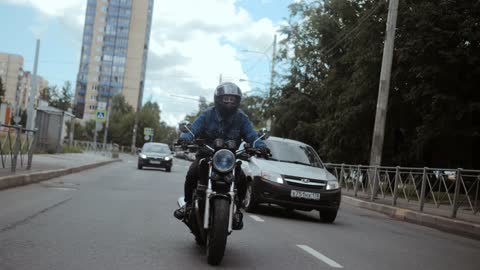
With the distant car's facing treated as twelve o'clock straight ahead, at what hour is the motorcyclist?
The motorcyclist is roughly at 12 o'clock from the distant car.

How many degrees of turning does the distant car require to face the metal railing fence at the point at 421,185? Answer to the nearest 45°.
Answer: approximately 45° to its left

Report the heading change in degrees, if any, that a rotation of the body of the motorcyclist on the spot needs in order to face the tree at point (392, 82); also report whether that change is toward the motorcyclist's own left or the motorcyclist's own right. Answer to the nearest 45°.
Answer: approximately 180°

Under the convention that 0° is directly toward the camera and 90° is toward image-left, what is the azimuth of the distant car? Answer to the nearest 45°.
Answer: approximately 0°

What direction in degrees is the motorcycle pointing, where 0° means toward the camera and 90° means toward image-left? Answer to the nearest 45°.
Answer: approximately 0°

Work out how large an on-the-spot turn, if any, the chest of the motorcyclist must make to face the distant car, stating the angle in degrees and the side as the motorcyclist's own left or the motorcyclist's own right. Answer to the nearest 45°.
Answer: approximately 180°

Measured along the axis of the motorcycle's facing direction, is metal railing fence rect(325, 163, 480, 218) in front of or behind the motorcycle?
behind

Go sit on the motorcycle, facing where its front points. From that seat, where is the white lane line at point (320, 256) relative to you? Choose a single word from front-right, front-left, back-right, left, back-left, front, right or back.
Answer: back-left

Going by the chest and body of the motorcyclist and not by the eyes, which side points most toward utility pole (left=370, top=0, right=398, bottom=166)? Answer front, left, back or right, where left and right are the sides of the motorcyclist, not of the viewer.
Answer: back
